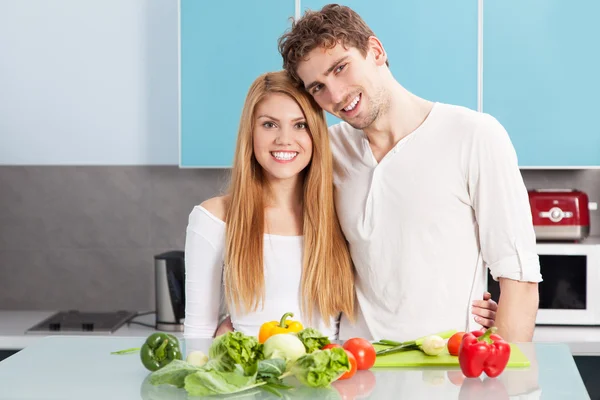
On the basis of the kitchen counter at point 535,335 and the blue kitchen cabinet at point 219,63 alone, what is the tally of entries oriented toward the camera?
2

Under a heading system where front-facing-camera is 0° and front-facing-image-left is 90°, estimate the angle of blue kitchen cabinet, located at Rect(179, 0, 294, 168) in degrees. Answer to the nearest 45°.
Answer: approximately 0°

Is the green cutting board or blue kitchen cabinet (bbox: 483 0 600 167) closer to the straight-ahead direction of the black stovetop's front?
the green cutting board

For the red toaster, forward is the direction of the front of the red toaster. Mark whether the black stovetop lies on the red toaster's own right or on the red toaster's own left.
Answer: on the red toaster's own right
